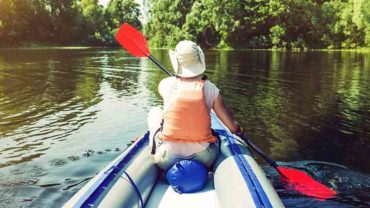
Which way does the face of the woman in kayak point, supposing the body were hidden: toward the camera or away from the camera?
away from the camera

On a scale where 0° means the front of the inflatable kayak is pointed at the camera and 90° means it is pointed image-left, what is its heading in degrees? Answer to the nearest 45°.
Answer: approximately 180°

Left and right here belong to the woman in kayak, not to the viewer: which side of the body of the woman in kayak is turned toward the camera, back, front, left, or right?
back
